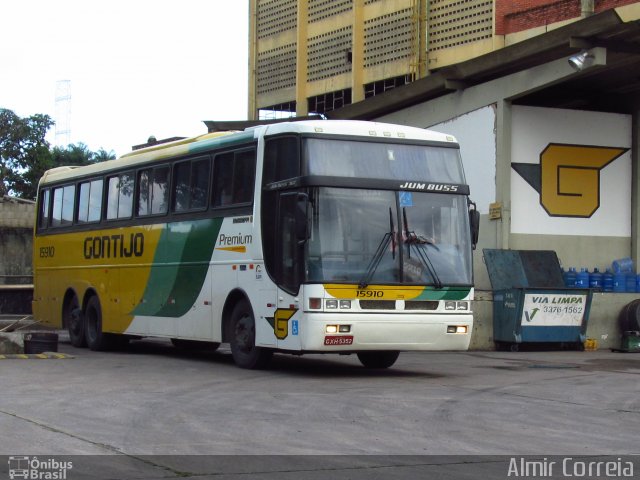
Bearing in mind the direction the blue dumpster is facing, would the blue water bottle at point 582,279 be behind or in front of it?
behind

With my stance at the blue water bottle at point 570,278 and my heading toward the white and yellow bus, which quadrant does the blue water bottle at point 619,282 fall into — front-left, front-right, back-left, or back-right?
back-left

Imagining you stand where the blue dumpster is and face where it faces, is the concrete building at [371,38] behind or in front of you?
behind

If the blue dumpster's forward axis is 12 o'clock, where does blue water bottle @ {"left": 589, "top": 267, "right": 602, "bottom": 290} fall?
The blue water bottle is roughly at 7 o'clock from the blue dumpster.

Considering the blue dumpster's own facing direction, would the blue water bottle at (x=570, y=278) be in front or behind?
behind

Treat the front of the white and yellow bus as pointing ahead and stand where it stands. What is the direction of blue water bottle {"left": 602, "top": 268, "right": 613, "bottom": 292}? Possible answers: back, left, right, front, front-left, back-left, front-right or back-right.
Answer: left

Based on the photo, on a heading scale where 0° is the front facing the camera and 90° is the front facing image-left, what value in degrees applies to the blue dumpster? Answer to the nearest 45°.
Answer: approximately 0°

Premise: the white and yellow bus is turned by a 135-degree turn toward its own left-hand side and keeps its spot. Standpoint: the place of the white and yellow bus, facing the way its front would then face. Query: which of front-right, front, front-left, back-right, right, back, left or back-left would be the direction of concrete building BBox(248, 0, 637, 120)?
front

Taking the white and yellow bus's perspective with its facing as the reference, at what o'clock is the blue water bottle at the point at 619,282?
The blue water bottle is roughly at 9 o'clock from the white and yellow bus.

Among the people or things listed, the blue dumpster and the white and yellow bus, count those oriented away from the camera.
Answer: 0

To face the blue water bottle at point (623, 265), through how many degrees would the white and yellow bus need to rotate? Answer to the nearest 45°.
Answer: approximately 90° to its left
